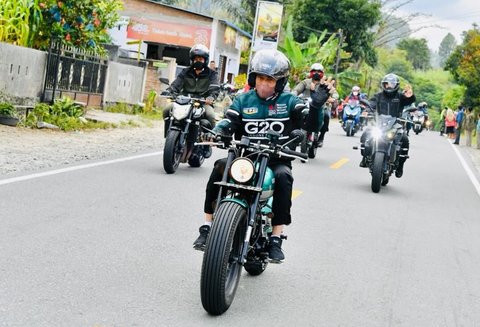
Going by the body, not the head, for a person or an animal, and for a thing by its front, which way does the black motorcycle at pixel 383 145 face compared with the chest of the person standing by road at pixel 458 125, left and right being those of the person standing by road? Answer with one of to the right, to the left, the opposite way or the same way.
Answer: to the left

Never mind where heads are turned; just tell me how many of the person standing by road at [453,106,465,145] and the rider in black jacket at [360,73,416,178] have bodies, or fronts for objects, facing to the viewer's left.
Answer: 1

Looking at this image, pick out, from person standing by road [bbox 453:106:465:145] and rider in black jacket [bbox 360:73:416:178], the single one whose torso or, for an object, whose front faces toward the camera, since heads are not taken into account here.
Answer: the rider in black jacket

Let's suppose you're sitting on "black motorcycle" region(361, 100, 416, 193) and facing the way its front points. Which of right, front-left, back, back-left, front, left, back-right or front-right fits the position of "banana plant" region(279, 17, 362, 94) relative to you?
back

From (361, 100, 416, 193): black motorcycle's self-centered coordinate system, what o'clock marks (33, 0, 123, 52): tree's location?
The tree is roughly at 4 o'clock from the black motorcycle.

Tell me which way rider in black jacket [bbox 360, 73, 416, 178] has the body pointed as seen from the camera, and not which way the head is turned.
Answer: toward the camera

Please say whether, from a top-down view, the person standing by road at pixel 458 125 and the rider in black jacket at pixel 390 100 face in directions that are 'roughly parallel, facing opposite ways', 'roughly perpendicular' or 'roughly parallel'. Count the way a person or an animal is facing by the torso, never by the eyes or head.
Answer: roughly perpendicular

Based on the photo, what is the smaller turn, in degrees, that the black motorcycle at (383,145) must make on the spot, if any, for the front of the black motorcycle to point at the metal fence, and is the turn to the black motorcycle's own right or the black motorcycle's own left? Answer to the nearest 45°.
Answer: approximately 135° to the black motorcycle's own right

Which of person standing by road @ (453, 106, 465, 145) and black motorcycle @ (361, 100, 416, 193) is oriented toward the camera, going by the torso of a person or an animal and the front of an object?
the black motorcycle

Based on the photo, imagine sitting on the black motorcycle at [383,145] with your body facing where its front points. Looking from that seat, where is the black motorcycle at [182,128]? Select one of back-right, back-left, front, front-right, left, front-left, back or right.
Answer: front-right

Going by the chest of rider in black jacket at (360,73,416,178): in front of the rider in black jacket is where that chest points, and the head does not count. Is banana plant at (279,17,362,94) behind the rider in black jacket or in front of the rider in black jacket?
behind

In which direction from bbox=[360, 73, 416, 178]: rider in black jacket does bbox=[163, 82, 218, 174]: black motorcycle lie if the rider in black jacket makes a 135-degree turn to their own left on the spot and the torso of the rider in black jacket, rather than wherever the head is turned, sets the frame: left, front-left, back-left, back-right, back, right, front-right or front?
back

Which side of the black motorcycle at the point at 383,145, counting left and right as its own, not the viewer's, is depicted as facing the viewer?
front
